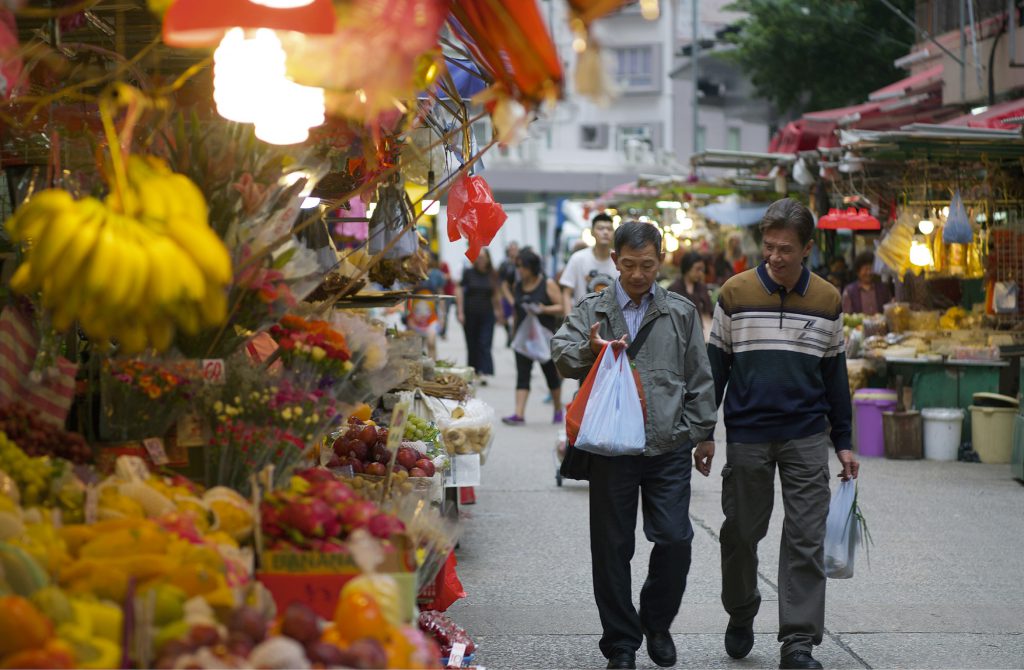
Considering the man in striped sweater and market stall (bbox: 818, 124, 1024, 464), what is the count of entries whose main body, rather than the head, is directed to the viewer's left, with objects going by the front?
1

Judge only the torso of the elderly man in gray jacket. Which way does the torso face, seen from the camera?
toward the camera

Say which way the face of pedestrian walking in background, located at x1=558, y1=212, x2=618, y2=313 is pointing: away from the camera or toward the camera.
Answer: toward the camera

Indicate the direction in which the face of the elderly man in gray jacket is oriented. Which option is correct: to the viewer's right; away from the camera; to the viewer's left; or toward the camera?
toward the camera

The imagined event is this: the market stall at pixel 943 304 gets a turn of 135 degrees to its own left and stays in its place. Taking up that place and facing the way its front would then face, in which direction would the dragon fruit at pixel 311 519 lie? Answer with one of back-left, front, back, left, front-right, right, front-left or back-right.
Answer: front-right

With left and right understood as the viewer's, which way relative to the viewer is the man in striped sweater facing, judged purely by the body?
facing the viewer

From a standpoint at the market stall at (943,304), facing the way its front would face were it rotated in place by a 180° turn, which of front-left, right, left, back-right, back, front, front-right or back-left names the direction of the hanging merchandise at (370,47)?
right

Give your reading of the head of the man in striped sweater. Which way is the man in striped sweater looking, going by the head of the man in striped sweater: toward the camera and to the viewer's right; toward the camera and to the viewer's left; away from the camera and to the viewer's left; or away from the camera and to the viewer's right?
toward the camera and to the viewer's left

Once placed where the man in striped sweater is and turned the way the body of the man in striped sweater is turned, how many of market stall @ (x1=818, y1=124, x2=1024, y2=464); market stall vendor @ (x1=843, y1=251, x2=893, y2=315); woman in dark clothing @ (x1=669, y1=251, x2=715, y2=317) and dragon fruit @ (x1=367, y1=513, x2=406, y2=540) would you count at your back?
3

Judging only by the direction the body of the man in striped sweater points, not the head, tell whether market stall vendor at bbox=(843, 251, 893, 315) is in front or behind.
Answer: behind

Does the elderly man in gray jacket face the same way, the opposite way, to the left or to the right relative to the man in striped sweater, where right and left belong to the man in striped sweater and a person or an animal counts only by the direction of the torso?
the same way

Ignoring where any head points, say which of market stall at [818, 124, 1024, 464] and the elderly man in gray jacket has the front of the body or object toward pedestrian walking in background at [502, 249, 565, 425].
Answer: the market stall

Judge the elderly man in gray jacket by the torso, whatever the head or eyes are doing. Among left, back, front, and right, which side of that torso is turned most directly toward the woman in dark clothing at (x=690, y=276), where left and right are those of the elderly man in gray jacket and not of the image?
back

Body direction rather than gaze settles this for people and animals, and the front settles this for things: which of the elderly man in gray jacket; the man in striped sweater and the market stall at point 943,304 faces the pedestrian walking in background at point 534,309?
the market stall

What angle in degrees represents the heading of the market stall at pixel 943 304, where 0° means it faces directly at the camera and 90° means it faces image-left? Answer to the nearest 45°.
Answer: approximately 90°

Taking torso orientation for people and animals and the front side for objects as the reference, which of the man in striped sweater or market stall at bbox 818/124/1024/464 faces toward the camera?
the man in striped sweater
